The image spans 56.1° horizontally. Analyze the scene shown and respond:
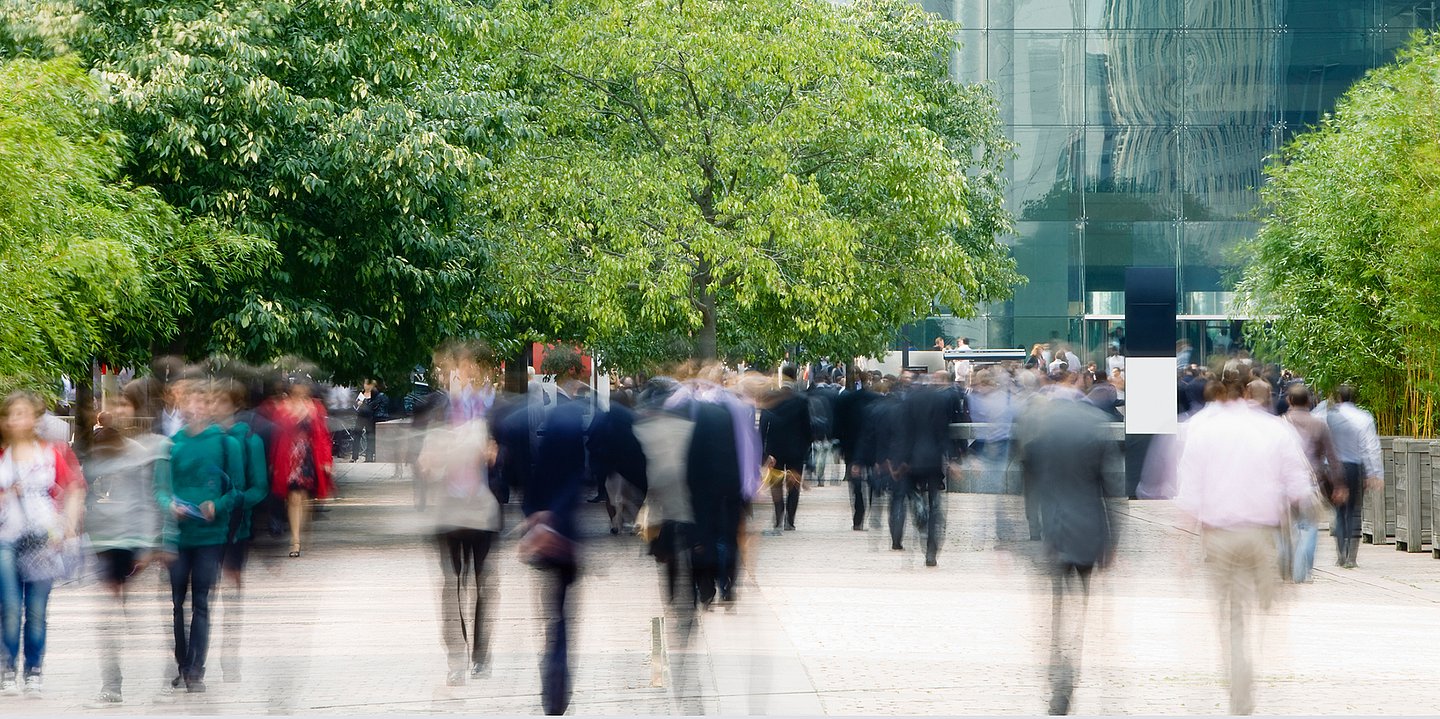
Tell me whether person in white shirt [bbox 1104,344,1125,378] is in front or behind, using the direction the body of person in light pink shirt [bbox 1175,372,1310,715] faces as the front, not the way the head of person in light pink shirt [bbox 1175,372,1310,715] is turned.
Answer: in front

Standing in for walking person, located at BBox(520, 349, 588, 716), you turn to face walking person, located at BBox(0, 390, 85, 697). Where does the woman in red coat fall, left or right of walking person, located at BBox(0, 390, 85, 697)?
right

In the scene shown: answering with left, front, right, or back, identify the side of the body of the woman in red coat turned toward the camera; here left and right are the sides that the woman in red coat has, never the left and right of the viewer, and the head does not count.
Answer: front

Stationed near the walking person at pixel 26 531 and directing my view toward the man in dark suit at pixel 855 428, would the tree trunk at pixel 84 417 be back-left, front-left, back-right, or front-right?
front-left

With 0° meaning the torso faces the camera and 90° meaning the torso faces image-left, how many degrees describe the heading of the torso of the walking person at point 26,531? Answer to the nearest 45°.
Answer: approximately 0°

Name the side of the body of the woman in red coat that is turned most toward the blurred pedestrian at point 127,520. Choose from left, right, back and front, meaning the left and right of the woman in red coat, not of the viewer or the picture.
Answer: front

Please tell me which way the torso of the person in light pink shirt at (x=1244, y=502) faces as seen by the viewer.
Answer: away from the camera

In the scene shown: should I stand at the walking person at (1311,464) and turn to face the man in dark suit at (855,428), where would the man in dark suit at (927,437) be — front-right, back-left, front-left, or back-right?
front-left

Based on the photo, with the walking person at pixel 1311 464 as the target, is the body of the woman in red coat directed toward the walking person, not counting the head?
no

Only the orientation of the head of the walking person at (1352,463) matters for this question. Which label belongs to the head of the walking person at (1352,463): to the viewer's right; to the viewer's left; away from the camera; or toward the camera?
away from the camera

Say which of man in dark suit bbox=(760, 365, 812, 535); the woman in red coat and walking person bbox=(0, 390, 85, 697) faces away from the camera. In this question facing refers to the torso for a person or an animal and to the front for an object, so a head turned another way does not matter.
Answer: the man in dark suit

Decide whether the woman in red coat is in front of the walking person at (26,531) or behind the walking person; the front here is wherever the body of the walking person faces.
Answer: behind

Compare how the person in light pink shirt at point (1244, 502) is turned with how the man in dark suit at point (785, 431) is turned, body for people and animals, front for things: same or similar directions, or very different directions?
same or similar directions

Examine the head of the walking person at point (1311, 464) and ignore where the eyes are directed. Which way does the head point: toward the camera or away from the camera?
away from the camera

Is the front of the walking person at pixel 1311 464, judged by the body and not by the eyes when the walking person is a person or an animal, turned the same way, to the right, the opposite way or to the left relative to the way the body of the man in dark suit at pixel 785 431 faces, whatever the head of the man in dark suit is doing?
the same way

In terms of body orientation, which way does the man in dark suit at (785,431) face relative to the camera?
away from the camera

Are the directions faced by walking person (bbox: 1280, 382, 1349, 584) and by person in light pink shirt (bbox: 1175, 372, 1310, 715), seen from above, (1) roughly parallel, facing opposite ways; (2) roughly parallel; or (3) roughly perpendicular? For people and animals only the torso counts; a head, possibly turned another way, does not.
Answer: roughly parallel

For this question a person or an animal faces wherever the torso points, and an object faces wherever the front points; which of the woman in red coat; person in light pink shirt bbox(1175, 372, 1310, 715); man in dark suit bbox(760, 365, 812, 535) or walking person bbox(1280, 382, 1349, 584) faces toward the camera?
the woman in red coat
